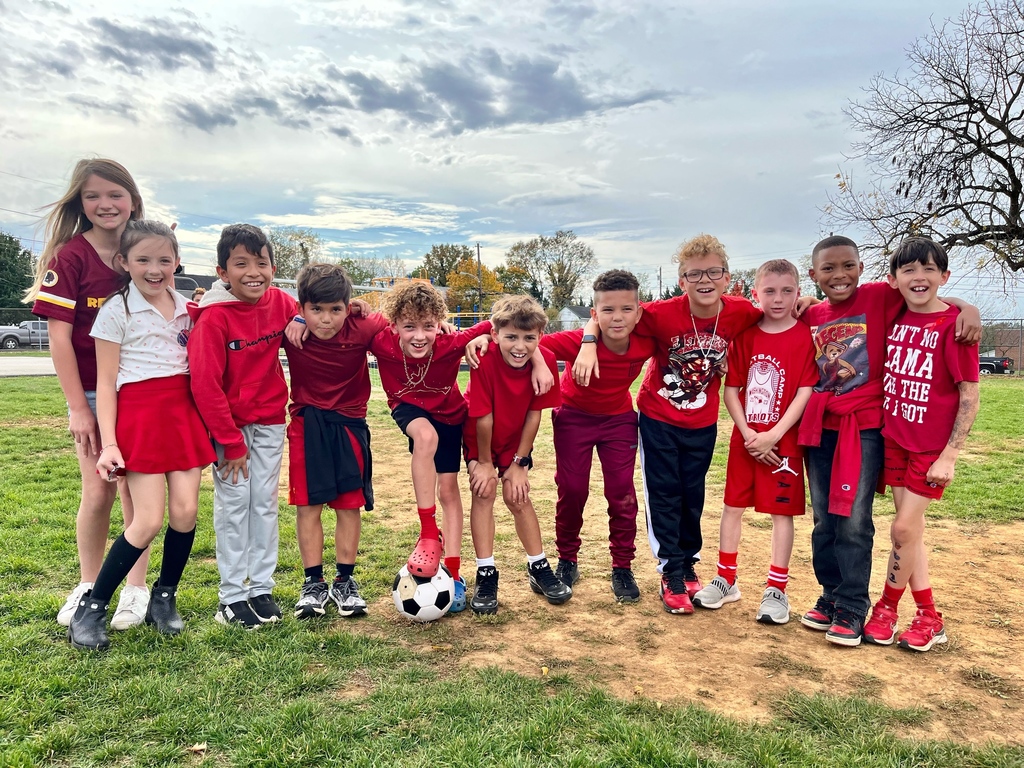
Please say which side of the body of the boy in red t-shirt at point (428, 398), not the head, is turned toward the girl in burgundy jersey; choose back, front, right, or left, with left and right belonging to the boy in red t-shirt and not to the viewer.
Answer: right

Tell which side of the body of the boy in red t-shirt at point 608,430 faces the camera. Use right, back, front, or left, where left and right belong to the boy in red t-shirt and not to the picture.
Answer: front

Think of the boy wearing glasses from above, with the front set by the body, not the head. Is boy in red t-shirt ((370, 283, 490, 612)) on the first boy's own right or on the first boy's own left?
on the first boy's own right

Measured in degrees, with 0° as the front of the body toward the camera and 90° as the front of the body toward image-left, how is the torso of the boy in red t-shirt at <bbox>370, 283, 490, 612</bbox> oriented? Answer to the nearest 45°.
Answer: approximately 0°

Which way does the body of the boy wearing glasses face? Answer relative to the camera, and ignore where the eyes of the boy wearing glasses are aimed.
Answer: toward the camera

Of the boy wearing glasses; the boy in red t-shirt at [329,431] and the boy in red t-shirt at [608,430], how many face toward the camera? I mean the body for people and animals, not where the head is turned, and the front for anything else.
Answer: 3

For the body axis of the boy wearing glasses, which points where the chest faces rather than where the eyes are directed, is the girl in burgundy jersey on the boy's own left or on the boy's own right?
on the boy's own right

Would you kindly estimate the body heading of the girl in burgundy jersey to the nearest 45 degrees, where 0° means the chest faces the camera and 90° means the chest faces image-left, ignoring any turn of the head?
approximately 315°
